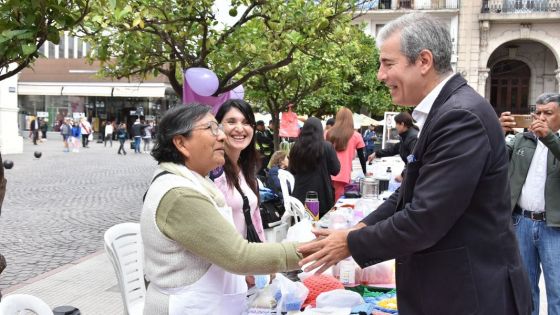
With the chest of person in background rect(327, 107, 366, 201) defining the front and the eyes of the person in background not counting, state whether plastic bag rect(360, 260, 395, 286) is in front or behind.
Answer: behind

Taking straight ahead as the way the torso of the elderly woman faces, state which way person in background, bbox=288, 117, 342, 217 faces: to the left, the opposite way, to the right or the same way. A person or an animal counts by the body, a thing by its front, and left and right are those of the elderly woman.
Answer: to the left

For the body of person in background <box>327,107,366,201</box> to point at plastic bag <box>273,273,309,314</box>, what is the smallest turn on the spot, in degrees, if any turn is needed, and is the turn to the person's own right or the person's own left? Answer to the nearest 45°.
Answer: approximately 180°

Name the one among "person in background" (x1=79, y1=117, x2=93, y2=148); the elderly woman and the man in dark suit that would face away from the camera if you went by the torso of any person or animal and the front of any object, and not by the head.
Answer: the person in background

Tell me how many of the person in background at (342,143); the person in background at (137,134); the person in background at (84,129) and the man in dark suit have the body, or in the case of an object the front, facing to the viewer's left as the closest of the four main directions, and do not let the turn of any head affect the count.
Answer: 1

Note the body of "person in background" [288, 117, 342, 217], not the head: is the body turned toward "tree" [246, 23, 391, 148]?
yes

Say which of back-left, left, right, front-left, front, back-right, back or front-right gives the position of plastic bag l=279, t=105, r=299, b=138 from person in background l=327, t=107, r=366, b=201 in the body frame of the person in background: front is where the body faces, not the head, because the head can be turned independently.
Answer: front

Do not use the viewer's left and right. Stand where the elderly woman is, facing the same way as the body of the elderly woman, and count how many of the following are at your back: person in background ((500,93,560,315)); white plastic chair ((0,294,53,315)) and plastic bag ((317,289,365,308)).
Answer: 1

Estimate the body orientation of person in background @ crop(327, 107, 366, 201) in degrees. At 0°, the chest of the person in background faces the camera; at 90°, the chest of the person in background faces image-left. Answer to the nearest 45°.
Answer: approximately 180°

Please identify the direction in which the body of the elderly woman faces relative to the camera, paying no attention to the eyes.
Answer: to the viewer's right

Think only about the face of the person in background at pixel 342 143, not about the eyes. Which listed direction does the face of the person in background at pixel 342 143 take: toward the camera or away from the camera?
away from the camera

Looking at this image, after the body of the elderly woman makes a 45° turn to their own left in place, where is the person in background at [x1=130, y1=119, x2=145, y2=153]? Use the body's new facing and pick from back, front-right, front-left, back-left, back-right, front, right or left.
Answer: front-left

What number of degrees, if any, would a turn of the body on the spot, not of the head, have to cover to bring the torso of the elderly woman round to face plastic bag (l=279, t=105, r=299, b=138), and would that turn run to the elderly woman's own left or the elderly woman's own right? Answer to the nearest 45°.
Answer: approximately 90° to the elderly woman's own left

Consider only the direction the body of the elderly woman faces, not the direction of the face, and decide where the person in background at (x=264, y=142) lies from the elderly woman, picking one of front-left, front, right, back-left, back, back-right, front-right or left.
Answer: left

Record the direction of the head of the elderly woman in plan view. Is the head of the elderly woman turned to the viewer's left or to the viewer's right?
to the viewer's right
